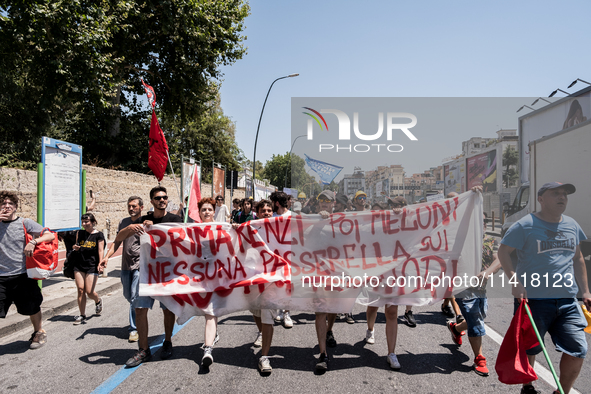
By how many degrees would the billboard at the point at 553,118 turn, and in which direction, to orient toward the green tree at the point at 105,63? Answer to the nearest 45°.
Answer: approximately 45° to its right

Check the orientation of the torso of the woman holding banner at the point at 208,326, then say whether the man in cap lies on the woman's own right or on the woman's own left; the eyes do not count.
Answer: on the woman's own left

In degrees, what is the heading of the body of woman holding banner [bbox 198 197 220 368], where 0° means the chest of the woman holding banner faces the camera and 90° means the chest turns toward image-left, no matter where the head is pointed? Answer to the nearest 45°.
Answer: approximately 0°

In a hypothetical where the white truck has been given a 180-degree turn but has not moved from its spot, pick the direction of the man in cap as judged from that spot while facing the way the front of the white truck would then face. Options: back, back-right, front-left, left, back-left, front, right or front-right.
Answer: front-right

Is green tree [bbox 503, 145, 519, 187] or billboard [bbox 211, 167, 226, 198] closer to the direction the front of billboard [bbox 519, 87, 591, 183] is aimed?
the billboard

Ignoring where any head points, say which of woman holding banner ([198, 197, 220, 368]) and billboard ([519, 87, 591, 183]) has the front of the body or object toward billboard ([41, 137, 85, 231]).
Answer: billboard ([519, 87, 591, 183])

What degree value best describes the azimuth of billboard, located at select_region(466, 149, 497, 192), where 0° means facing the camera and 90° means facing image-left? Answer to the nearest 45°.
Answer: approximately 45°

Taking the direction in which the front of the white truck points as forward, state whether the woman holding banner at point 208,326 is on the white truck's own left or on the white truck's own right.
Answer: on the white truck's own left

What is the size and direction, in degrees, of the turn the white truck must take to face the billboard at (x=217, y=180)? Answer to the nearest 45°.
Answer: approximately 45° to its left

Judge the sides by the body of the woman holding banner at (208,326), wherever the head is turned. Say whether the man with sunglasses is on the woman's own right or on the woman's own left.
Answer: on the woman's own right

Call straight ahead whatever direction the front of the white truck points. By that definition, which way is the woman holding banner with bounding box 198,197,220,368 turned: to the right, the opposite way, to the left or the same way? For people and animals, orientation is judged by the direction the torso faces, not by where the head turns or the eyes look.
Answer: the opposite way

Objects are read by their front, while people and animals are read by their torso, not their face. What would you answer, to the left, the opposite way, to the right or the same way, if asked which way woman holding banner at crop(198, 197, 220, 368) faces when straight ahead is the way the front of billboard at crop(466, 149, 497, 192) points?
to the left

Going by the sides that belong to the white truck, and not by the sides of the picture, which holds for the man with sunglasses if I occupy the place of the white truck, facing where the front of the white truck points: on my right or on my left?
on my left

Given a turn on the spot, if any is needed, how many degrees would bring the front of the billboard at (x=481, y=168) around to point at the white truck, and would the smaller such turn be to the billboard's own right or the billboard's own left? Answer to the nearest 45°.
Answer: approximately 45° to the billboard's own left

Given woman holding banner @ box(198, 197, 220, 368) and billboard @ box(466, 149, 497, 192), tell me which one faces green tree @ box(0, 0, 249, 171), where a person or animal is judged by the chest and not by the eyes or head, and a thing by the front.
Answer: the billboard

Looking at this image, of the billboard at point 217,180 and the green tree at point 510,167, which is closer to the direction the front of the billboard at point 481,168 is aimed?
the billboard
